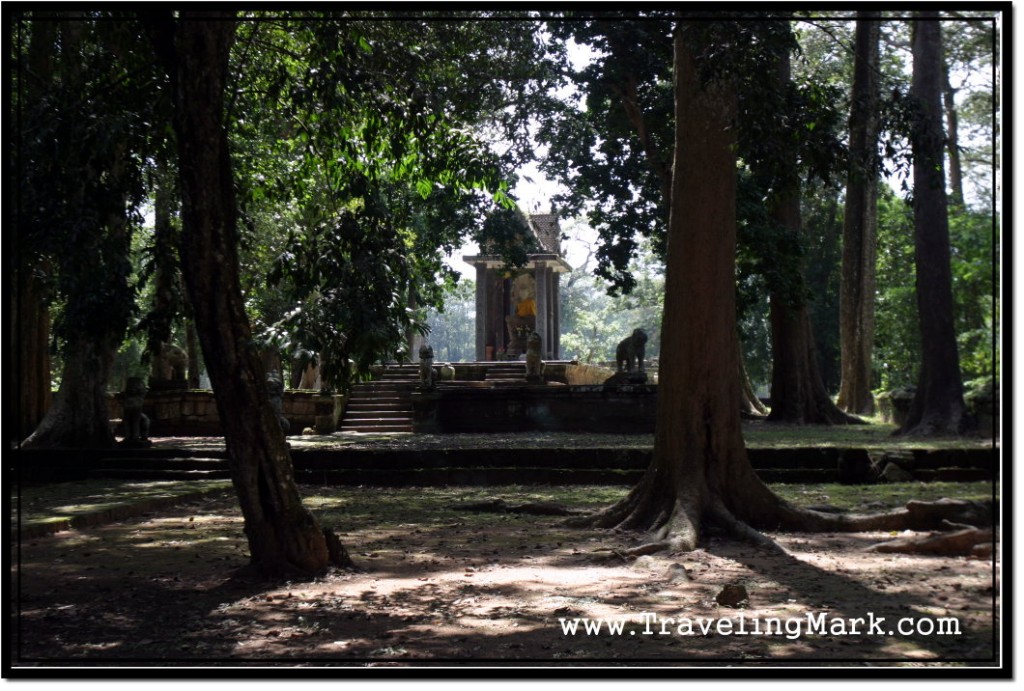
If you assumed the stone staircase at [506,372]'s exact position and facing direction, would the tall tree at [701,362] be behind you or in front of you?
in front

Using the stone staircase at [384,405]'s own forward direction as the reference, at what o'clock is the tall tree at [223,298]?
The tall tree is roughly at 12 o'clock from the stone staircase.

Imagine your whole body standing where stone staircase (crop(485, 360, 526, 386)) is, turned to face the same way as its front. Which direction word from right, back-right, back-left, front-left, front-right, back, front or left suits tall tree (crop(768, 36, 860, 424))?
front-left

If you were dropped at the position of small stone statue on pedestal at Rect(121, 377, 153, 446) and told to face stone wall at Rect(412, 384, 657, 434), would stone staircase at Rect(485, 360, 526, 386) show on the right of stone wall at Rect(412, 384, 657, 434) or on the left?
left

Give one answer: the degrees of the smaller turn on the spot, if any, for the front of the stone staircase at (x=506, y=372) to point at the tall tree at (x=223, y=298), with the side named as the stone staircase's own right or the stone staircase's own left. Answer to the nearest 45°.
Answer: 0° — it already faces it

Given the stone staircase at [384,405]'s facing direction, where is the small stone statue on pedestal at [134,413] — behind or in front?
in front

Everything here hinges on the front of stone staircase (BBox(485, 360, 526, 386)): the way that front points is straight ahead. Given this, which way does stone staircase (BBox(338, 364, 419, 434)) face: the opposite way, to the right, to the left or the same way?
the same way

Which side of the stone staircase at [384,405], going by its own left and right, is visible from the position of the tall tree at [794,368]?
left

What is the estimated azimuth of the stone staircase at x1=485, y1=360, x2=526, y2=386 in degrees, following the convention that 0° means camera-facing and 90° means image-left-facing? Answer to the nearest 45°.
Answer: approximately 0°

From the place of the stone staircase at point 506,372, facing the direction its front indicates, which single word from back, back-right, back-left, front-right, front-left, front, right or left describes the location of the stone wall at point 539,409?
front

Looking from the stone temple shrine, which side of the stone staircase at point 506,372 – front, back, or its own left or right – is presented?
back

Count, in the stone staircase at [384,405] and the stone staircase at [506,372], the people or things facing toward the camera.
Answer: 2

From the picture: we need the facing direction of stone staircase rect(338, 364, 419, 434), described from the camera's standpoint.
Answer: facing the viewer
